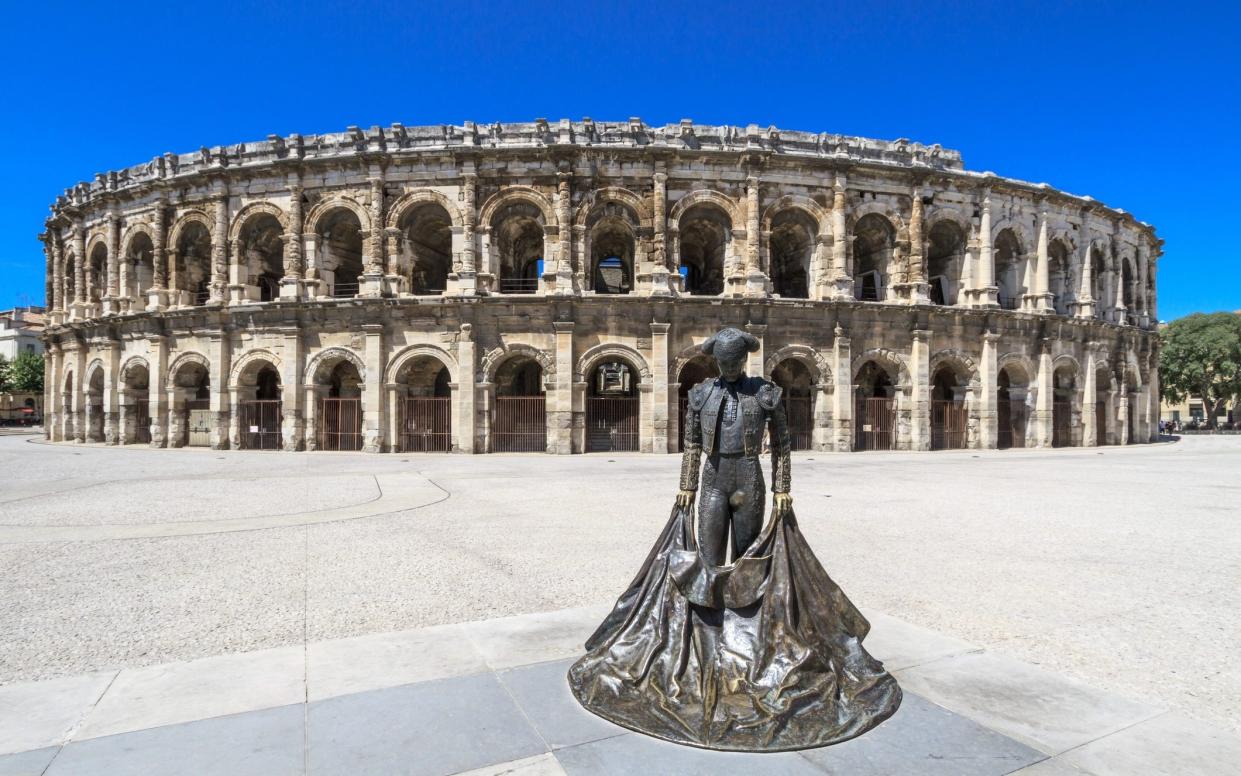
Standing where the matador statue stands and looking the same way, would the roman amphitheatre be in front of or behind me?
behind

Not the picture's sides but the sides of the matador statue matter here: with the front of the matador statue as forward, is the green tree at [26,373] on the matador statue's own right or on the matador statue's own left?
on the matador statue's own right

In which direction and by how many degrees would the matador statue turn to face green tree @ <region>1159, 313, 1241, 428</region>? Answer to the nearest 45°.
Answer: approximately 135° to its left

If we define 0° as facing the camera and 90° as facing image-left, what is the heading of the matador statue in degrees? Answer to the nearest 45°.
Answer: approximately 0°
